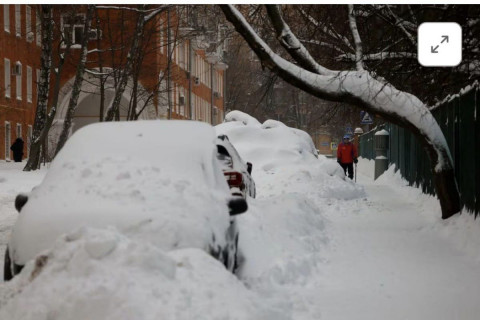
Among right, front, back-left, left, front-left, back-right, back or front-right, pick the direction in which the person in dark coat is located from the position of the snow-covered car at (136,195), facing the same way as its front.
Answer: back

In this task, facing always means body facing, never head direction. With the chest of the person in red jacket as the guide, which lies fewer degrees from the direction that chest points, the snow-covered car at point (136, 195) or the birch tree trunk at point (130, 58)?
the snow-covered car

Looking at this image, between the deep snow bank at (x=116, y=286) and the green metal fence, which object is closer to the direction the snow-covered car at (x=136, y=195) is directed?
the deep snow bank

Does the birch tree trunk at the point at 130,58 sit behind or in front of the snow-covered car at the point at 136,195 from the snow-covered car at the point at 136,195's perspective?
behind

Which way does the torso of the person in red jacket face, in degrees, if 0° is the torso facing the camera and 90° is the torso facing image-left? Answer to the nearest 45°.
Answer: approximately 0°

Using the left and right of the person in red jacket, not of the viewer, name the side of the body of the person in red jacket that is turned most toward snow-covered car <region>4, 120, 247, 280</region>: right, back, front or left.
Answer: front

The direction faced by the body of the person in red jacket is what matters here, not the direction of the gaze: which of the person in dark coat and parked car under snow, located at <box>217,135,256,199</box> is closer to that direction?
the parked car under snow

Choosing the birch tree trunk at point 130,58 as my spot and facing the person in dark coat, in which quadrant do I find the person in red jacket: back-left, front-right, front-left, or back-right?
back-right
